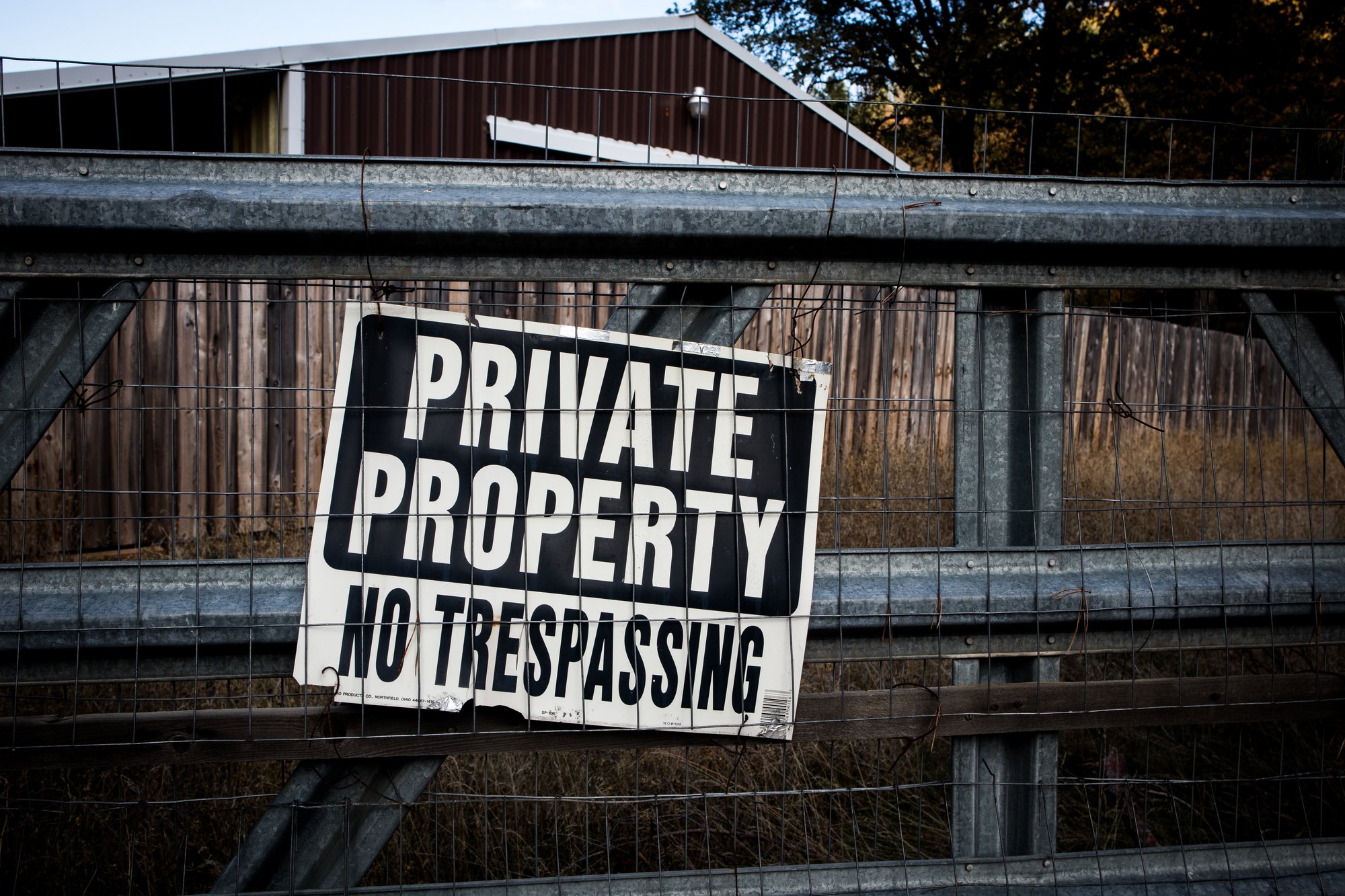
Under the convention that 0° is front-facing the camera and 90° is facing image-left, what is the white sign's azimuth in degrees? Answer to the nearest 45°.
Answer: approximately 0°

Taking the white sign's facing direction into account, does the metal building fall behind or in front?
behind

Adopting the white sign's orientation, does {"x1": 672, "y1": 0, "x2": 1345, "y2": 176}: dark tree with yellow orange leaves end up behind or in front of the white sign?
behind

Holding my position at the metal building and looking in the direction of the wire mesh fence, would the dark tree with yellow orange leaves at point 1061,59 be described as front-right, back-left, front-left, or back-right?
back-left
